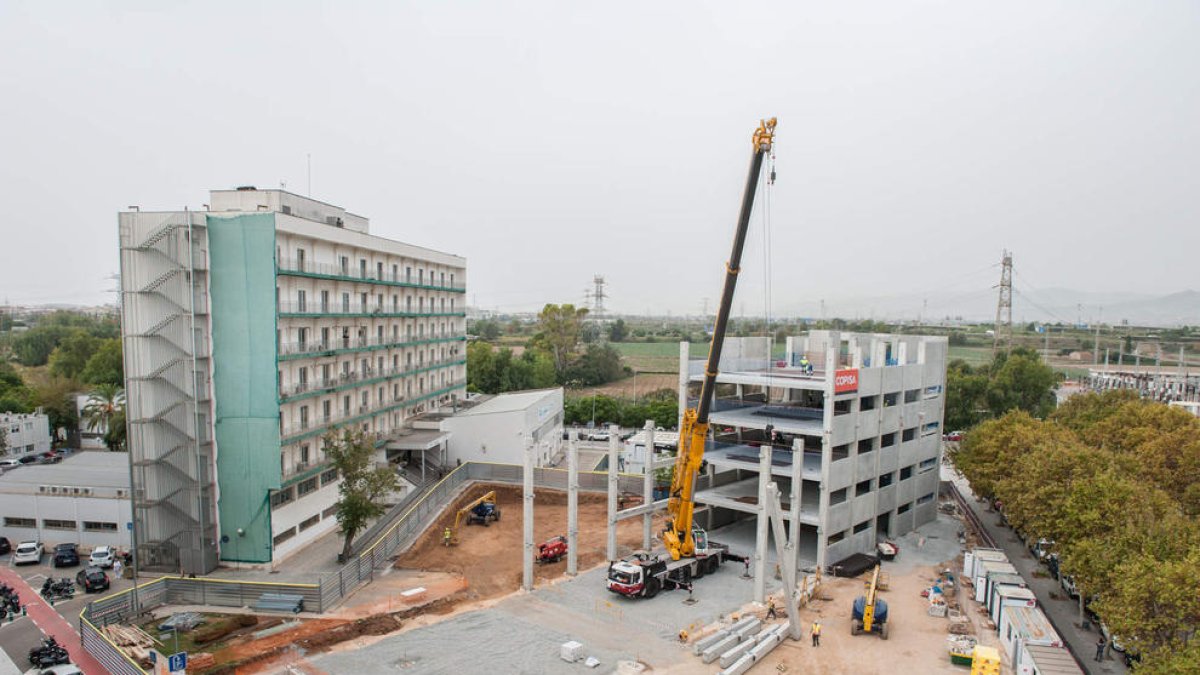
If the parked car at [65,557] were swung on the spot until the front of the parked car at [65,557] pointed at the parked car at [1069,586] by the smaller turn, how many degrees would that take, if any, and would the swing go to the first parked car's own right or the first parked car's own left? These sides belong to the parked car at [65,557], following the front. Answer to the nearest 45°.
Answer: approximately 90° to the first parked car's own right

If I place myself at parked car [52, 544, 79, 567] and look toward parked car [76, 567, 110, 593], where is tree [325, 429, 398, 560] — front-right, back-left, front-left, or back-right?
front-left

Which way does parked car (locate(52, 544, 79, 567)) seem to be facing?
away from the camera

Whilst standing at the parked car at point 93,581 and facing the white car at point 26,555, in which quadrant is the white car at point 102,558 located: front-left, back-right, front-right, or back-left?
front-right
